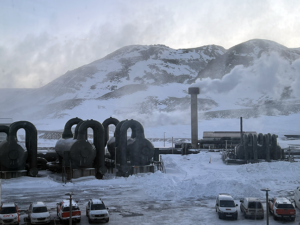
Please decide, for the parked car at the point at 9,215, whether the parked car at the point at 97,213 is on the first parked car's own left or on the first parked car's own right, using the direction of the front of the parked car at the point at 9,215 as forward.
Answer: on the first parked car's own left

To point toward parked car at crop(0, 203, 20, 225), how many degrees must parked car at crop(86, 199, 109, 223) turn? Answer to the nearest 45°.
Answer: approximately 135° to its right

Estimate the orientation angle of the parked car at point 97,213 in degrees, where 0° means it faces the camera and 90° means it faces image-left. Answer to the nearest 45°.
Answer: approximately 315°

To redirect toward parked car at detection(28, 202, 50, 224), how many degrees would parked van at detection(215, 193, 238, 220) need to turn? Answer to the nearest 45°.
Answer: approximately 135° to its right
